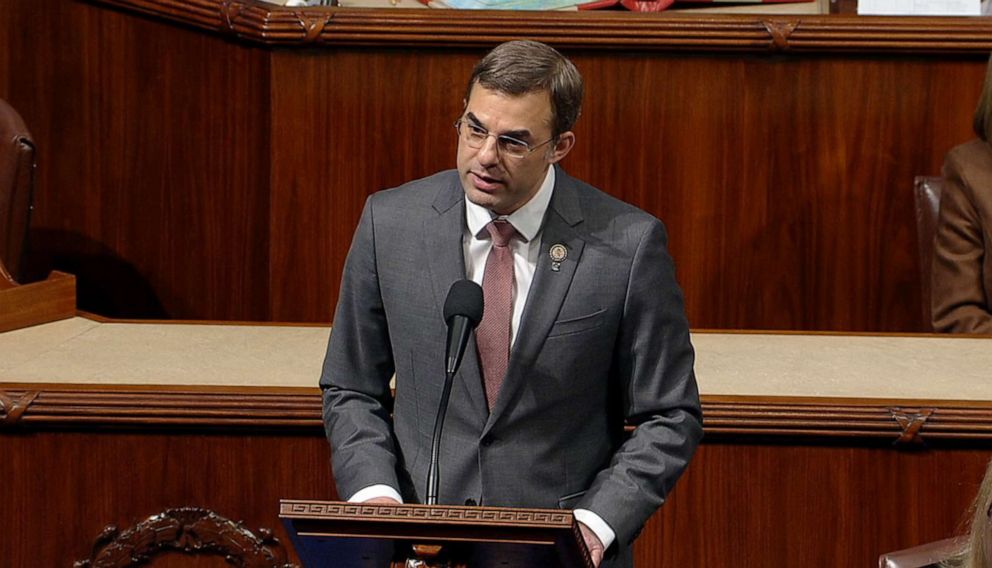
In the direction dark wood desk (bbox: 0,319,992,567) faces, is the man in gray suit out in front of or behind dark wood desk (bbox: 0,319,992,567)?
in front

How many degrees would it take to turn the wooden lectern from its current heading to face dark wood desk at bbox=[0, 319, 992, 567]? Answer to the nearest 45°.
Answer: approximately 180°

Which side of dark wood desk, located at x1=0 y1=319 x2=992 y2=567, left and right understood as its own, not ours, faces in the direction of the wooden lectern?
front

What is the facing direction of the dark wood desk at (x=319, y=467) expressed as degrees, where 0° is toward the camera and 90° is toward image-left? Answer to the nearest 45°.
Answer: approximately 0°

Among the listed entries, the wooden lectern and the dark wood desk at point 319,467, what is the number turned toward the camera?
2

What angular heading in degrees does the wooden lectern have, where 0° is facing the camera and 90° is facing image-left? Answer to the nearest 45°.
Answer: approximately 0°
